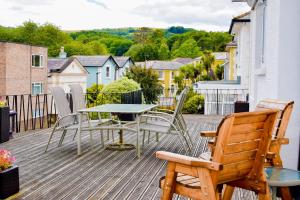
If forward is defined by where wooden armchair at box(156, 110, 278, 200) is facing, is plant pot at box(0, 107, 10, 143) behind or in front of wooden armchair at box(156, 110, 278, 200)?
in front

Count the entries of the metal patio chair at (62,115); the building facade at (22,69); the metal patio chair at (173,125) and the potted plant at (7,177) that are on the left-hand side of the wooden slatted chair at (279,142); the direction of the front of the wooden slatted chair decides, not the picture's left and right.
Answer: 0

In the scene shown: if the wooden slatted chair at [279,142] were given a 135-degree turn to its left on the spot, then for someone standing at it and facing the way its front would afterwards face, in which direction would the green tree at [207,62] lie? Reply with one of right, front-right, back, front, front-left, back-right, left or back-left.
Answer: left

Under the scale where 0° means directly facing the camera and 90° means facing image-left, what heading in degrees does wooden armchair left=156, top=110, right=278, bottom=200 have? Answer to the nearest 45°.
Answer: approximately 135°

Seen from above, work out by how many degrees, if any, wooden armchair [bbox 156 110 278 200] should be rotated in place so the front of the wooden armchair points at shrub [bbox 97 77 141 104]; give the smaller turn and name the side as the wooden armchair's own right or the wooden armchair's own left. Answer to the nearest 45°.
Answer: approximately 45° to the wooden armchair's own right

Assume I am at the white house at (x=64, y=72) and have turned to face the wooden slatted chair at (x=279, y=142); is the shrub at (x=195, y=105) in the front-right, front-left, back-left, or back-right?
front-left

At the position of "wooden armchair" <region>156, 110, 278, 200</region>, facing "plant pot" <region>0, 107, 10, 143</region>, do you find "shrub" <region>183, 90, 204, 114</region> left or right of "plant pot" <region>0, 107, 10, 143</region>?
right

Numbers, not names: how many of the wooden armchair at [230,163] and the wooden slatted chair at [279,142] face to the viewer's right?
0

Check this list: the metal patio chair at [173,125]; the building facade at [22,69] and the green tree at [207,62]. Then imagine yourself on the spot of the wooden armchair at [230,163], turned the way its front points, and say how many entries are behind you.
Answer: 0

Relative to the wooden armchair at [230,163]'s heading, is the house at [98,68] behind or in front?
in front
